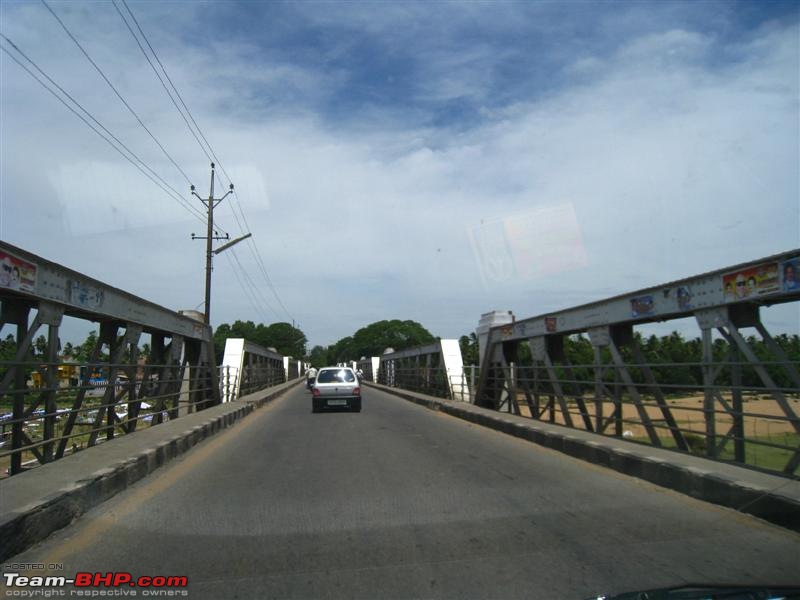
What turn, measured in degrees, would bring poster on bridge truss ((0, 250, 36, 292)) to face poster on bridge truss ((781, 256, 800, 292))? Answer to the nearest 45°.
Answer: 0° — it already faces it

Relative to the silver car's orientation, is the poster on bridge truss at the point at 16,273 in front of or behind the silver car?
behind

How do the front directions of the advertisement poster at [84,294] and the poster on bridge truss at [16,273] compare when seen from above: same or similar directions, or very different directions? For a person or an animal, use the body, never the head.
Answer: same or similar directions

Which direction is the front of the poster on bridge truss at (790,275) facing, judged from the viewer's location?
facing the viewer and to the left of the viewer

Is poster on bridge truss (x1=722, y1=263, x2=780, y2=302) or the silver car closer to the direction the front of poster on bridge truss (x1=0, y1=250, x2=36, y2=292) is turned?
the poster on bridge truss

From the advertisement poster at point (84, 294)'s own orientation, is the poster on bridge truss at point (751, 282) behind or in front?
in front

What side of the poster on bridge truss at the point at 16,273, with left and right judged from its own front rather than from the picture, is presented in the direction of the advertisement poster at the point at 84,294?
left

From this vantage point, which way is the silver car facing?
away from the camera

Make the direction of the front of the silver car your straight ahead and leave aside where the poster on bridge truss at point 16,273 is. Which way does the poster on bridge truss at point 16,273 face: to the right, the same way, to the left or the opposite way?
to the right

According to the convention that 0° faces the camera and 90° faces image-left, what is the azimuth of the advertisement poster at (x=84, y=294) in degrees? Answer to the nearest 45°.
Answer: approximately 315°

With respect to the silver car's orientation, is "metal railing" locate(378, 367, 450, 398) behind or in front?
in front

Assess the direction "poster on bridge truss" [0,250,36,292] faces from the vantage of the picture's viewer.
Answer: facing the viewer and to the right of the viewer
